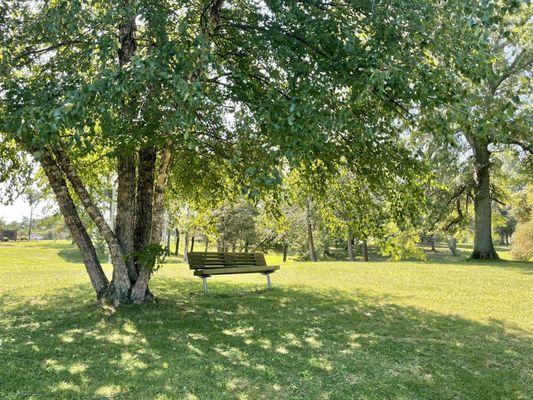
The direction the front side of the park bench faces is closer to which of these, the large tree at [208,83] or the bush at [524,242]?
the large tree

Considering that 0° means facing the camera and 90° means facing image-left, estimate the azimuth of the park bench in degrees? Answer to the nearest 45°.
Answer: approximately 315°

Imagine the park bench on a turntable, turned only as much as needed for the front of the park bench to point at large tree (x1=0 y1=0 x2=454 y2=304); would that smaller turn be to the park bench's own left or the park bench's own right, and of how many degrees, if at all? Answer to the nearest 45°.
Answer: approximately 45° to the park bench's own right

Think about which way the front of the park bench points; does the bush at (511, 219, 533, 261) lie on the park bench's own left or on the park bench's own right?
on the park bench's own left
